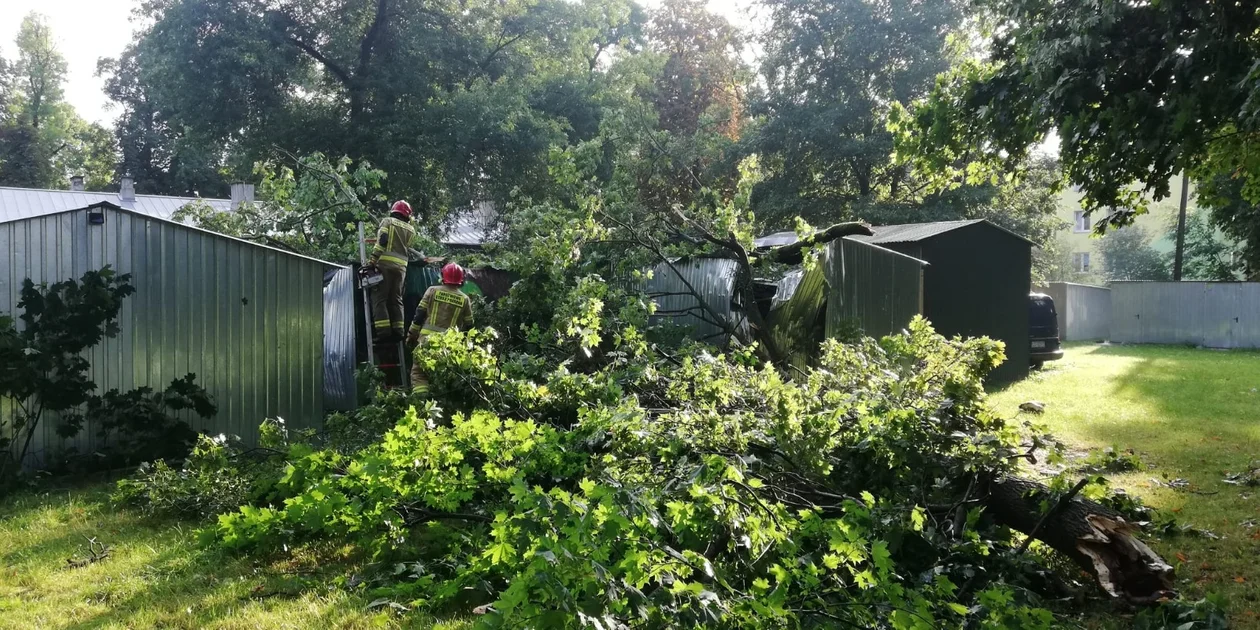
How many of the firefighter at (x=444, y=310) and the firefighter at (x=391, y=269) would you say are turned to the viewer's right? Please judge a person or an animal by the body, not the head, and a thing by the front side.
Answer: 0

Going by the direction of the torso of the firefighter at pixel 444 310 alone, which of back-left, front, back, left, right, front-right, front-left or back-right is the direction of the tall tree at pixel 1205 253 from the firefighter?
front-right

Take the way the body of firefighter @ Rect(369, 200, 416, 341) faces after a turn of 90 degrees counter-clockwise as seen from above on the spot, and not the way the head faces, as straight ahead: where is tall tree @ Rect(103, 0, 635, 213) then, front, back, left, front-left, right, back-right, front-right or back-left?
back-right

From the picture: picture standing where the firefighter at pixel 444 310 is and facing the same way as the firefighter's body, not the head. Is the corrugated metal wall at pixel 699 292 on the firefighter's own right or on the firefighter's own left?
on the firefighter's own right

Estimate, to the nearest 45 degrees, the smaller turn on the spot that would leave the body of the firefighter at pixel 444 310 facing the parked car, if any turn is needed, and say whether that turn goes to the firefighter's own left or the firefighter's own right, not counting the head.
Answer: approximately 45° to the firefighter's own right

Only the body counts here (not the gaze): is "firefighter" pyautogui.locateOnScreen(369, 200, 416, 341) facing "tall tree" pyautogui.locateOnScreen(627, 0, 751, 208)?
no

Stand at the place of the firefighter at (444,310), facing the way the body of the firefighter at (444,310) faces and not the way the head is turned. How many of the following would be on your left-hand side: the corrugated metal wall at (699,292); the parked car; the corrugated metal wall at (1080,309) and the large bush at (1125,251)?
0

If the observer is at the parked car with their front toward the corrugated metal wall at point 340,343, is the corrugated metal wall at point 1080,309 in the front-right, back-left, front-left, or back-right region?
back-right

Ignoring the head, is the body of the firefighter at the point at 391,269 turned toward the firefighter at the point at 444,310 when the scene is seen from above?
no

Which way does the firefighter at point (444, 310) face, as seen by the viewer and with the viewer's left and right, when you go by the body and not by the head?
facing away from the viewer

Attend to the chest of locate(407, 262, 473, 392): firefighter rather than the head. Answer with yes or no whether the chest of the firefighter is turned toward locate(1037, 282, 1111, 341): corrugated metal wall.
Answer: no

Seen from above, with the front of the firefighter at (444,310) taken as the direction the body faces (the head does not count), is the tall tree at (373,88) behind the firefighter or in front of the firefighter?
in front

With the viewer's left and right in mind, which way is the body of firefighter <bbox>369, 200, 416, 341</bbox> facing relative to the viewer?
facing away from the viewer and to the left of the viewer

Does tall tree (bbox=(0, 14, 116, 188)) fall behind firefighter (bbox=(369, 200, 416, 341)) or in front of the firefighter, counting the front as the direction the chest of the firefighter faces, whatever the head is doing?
in front
